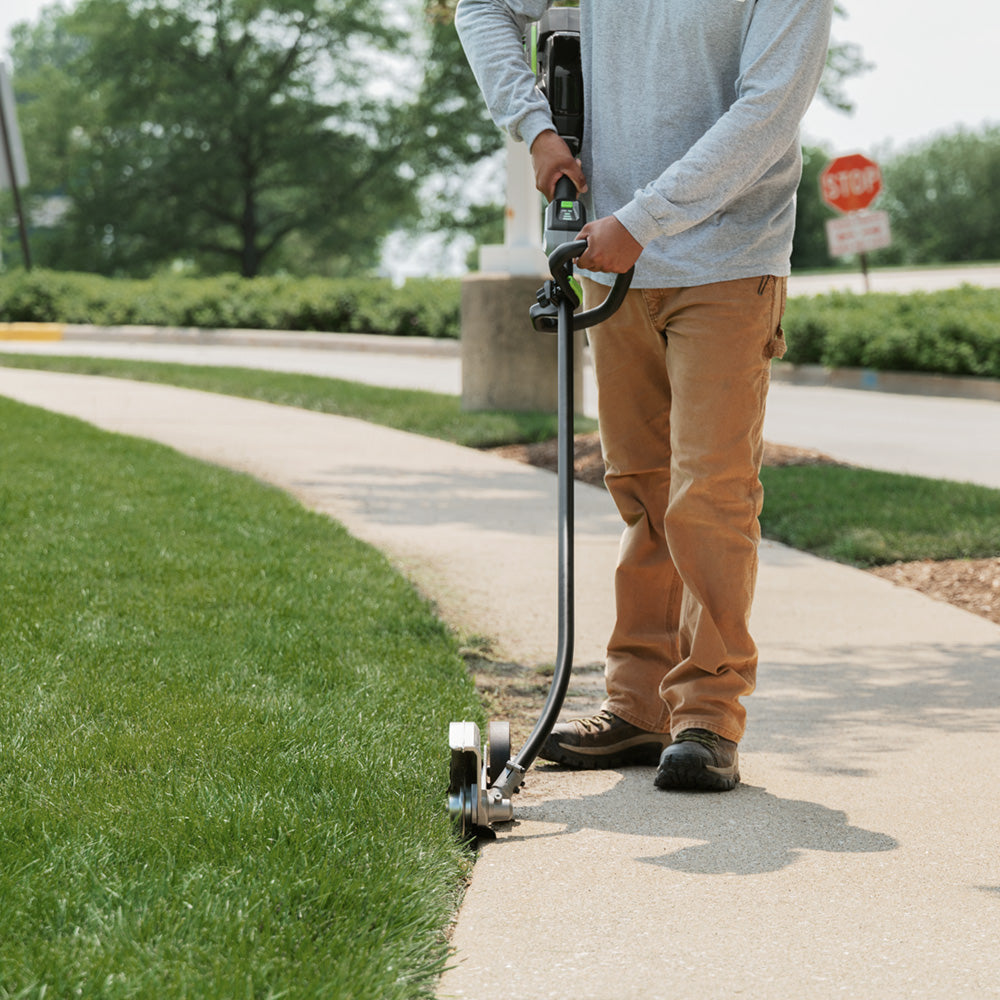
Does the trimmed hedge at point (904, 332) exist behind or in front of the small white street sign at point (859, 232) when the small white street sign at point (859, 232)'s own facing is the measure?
in front

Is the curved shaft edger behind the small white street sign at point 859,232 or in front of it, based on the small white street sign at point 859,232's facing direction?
in front

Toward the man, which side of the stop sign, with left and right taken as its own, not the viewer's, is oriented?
front

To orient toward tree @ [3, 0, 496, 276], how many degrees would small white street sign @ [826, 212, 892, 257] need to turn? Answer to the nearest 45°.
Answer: approximately 135° to its right

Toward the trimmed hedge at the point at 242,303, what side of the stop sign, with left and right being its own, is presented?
right

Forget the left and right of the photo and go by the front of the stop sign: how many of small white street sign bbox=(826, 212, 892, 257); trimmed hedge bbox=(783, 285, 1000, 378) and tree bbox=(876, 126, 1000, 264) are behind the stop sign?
1

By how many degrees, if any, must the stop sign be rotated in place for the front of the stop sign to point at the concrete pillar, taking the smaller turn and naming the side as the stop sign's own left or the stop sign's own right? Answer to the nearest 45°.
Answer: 0° — it already faces it

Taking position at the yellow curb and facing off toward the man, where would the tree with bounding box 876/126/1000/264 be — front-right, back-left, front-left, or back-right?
back-left

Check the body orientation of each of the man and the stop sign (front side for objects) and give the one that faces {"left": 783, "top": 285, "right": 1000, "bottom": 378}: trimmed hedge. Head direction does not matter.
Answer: the stop sign

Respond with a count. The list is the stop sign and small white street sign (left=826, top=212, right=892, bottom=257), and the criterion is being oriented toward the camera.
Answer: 2

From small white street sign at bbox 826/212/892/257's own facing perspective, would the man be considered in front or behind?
in front

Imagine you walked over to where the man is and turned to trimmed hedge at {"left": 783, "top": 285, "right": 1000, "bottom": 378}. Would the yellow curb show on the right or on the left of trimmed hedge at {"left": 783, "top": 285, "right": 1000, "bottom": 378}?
left

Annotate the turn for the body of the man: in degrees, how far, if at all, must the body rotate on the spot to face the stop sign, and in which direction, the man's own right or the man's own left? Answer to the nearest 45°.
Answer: approximately 135° to the man's own right
